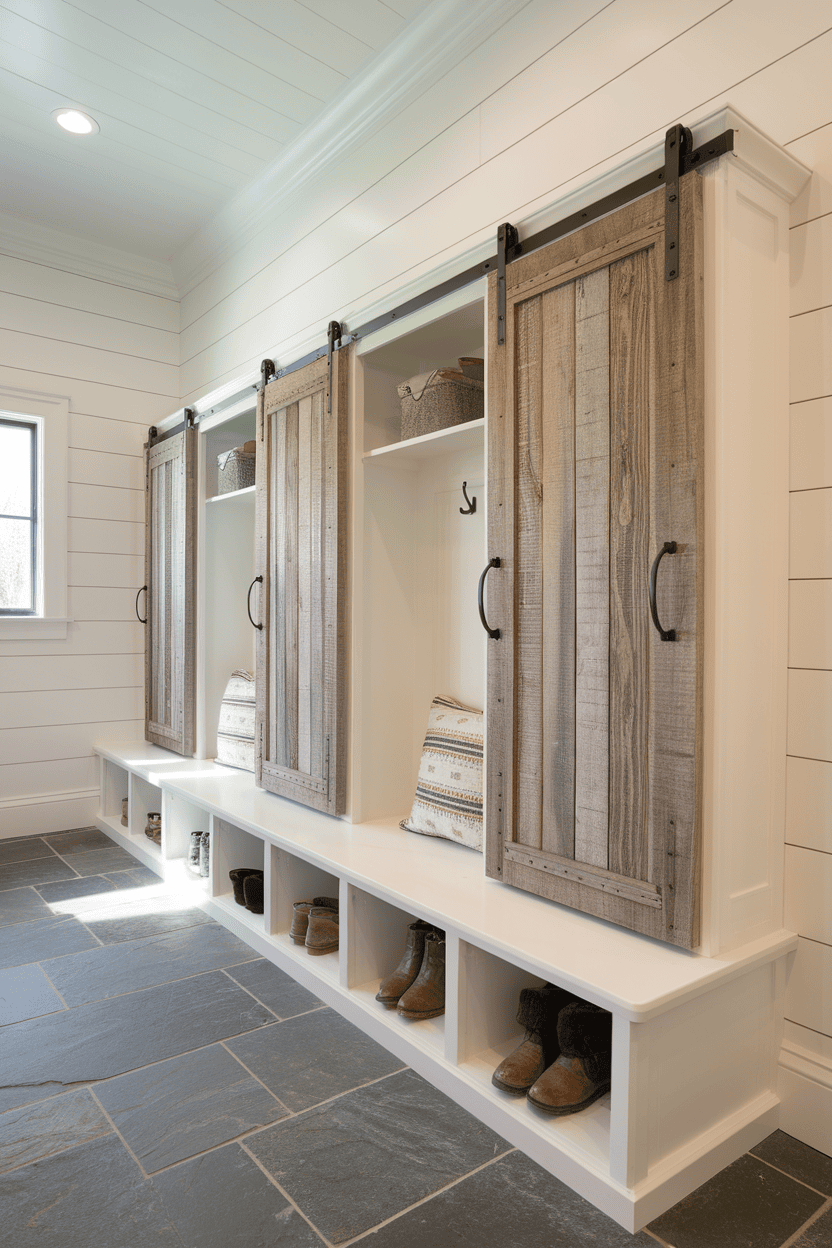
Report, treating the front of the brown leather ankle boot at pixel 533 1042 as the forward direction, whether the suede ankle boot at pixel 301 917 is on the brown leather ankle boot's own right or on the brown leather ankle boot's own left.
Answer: on the brown leather ankle boot's own right

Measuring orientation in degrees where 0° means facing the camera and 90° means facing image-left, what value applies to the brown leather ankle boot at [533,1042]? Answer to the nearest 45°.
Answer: approximately 45°

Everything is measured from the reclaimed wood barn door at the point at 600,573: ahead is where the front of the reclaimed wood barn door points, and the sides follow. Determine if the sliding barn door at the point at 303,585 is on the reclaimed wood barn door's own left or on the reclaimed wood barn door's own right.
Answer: on the reclaimed wood barn door's own right

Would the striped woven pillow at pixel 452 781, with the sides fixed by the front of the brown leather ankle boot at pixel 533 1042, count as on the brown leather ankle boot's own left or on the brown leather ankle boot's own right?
on the brown leather ankle boot's own right

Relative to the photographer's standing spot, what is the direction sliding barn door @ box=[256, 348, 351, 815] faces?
facing the viewer and to the left of the viewer

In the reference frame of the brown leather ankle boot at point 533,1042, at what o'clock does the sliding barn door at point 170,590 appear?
The sliding barn door is roughly at 3 o'clock from the brown leather ankle boot.

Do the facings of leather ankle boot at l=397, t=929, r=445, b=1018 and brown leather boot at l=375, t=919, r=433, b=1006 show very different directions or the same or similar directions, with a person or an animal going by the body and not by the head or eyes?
same or similar directions

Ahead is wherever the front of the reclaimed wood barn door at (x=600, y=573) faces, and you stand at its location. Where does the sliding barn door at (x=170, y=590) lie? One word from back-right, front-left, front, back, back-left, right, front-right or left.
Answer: right

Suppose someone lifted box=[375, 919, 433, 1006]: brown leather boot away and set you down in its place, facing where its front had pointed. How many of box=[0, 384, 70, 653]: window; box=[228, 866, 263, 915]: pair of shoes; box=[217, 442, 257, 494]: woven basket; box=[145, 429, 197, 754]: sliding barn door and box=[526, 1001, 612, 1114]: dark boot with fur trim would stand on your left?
1

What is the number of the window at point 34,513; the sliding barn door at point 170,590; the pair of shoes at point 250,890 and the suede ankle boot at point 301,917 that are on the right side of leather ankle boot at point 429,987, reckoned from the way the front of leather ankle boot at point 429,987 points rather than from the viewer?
4

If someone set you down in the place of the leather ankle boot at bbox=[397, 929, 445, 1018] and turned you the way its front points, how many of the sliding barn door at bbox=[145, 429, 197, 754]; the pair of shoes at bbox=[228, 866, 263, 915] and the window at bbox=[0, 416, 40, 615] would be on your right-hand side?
3

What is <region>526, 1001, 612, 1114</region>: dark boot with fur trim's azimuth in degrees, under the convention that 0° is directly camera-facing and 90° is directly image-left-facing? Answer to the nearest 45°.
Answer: approximately 45°

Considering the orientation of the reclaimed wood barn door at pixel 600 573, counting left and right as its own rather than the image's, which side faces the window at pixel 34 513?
right

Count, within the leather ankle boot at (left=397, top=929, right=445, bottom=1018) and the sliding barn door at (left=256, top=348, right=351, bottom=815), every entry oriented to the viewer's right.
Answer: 0

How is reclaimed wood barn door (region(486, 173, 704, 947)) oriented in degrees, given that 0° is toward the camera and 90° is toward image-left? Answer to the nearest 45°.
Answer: approximately 45°

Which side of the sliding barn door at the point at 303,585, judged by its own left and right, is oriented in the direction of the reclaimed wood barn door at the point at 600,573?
left

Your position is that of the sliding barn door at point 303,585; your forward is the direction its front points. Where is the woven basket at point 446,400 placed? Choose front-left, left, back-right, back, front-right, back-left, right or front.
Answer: left
